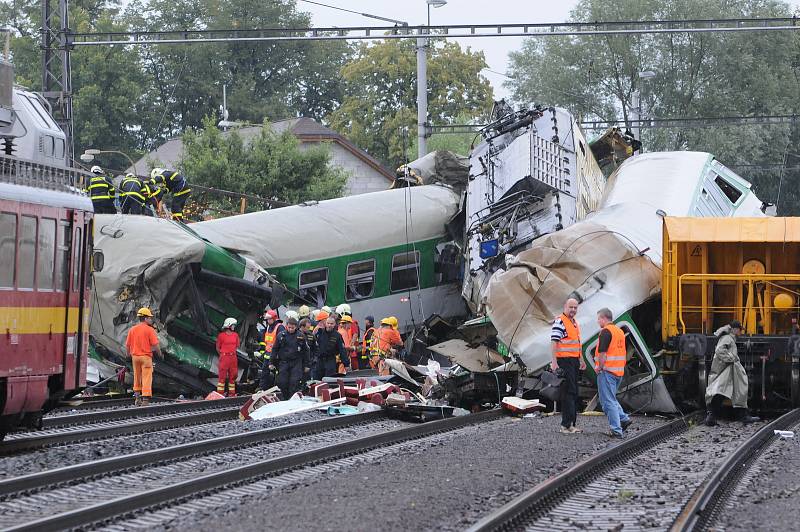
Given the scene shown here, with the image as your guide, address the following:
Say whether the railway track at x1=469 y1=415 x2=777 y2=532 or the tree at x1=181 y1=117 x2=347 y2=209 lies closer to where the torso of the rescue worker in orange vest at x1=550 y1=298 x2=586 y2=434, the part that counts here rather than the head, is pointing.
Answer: the railway track

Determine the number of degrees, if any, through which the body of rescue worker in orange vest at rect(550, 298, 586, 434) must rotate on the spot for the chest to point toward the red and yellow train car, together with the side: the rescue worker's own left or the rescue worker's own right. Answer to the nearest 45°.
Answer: approximately 90° to the rescue worker's own right

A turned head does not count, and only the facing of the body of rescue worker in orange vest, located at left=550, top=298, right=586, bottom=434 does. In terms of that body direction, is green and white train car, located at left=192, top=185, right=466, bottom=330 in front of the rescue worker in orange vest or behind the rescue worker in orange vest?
behind

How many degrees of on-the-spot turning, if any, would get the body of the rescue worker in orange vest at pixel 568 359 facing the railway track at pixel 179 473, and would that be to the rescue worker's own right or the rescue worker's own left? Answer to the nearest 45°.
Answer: approximately 90° to the rescue worker's own right

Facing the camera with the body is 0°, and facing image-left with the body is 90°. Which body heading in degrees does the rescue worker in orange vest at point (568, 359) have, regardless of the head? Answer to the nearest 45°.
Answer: approximately 315°

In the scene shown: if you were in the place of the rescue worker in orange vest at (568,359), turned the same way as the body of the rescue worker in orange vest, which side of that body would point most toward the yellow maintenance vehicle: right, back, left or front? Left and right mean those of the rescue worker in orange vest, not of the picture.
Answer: left
